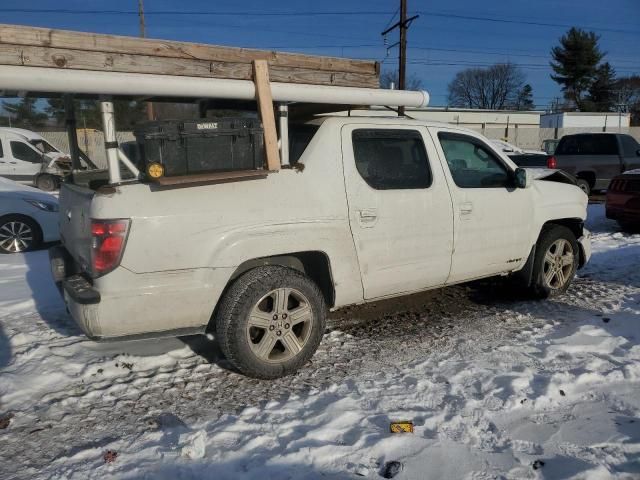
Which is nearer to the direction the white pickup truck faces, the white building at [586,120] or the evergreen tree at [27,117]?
the white building

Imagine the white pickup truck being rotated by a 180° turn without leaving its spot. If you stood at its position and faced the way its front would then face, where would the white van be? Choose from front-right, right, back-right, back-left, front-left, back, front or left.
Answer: right

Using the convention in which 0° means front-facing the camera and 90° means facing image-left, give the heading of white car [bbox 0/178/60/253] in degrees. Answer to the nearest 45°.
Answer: approximately 270°

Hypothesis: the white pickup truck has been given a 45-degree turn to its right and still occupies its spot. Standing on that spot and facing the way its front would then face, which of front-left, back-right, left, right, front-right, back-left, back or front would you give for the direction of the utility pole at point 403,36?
left

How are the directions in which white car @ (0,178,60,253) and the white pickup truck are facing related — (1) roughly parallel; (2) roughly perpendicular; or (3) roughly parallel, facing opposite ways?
roughly parallel

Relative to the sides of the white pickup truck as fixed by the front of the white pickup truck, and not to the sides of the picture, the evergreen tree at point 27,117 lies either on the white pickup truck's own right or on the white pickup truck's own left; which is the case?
on the white pickup truck's own left

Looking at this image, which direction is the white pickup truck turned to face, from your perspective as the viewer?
facing away from the viewer and to the right of the viewer

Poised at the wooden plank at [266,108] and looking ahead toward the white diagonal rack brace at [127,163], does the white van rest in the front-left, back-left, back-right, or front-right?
front-right

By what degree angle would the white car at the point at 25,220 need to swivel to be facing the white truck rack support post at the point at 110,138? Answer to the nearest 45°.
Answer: approximately 90° to its right

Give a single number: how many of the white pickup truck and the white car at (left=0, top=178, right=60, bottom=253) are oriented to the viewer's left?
0

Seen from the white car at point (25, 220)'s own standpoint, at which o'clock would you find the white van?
The white van is roughly at 9 o'clock from the white car.
